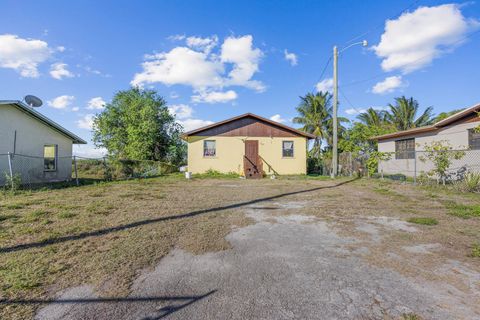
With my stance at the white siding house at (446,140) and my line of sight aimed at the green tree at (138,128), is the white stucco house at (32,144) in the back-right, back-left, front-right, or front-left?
front-left

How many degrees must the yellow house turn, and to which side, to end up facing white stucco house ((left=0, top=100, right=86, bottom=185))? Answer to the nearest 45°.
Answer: approximately 45° to its right

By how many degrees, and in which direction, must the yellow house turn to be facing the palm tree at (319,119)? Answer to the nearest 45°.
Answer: approximately 135° to its left

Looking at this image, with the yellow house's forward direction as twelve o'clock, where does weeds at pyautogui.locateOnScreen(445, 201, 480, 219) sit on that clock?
The weeds is roughly at 11 o'clock from the yellow house.

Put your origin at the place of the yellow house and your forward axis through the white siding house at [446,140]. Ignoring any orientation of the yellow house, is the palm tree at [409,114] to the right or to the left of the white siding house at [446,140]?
left

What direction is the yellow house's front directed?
toward the camera

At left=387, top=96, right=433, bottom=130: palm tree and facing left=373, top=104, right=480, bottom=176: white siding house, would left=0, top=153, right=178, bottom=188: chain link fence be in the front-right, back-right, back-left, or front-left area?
front-right

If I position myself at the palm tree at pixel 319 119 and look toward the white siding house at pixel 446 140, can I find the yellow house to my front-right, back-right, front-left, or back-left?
front-right

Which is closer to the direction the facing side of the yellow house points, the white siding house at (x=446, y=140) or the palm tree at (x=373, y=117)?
the white siding house

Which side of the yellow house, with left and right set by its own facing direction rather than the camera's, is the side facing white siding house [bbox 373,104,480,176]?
left

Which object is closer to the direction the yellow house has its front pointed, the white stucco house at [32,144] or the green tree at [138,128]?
the white stucco house

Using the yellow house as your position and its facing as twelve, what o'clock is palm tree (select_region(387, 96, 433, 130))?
The palm tree is roughly at 8 o'clock from the yellow house.

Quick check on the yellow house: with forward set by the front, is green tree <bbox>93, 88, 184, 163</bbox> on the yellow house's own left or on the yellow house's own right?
on the yellow house's own right

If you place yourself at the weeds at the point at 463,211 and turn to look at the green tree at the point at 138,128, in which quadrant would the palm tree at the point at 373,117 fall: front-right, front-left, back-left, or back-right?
front-right

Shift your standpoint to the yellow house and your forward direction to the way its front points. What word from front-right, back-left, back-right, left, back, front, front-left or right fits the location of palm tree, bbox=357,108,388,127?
back-left

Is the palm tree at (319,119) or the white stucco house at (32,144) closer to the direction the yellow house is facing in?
the white stucco house
